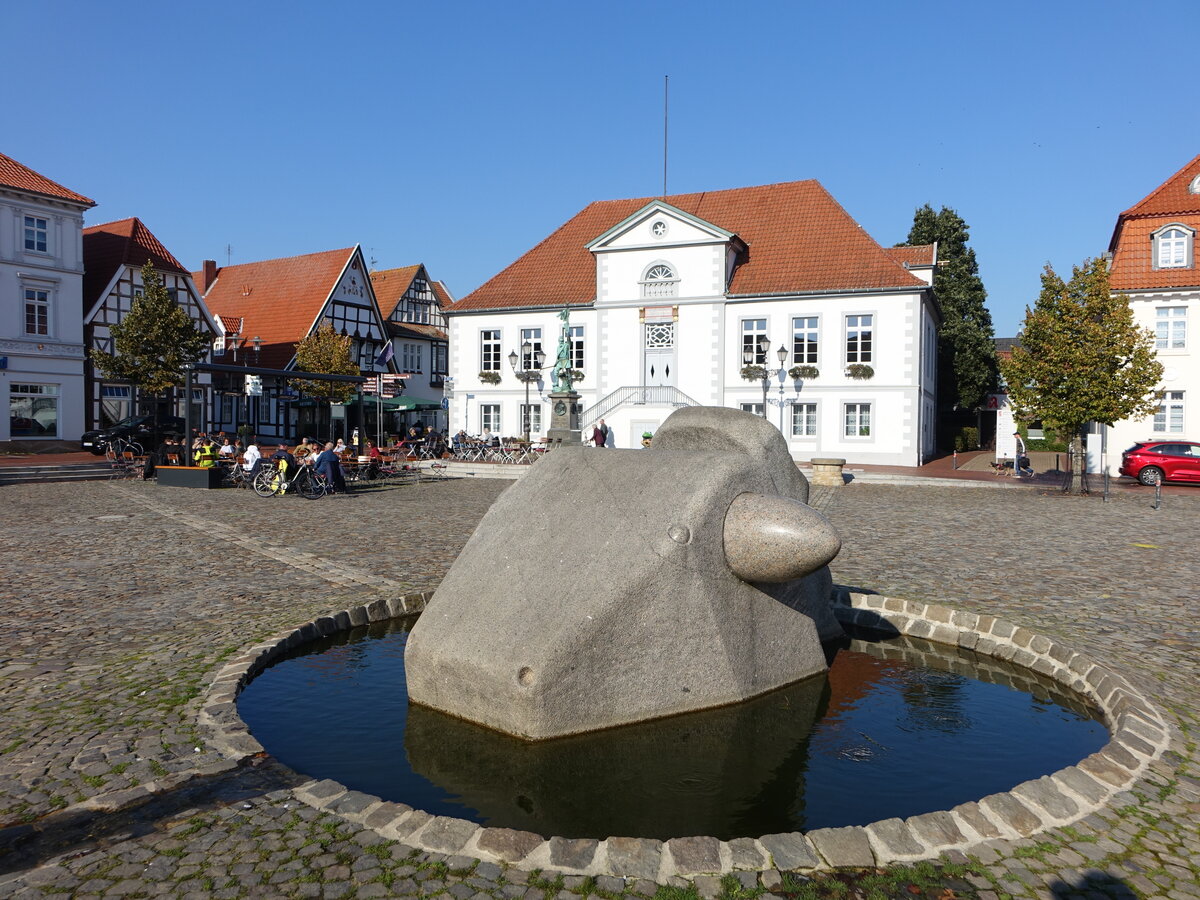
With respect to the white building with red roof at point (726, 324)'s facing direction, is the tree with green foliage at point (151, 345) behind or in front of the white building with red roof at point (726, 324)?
in front

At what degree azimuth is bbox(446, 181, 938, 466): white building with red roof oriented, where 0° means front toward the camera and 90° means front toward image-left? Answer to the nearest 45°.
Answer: approximately 45°

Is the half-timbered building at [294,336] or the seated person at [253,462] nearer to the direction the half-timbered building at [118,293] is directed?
the seated person

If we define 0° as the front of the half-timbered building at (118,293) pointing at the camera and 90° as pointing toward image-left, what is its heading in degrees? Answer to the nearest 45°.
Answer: approximately 315°

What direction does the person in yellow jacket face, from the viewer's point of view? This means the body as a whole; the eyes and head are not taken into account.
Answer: away from the camera

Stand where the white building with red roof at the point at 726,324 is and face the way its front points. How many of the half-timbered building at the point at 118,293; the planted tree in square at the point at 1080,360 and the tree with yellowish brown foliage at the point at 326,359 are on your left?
1

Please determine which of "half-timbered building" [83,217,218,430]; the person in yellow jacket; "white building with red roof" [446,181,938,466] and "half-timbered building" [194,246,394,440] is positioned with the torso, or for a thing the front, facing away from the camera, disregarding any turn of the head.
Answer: the person in yellow jacket
